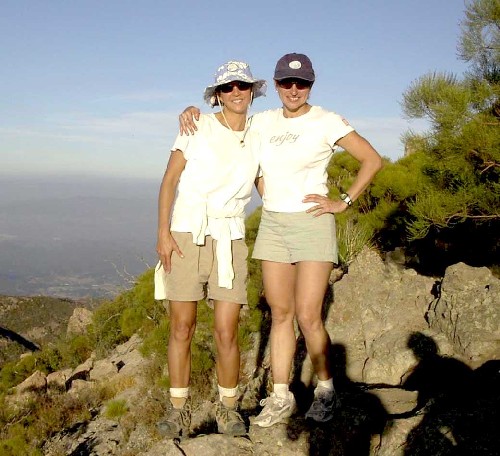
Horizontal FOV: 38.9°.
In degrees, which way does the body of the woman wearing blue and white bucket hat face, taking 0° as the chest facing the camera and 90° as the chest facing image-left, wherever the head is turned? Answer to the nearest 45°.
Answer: approximately 0°

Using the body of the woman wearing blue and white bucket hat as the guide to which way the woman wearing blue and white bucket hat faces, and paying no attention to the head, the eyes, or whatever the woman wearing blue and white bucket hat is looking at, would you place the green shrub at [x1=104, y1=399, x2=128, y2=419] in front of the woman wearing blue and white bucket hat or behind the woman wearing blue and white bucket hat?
behind
